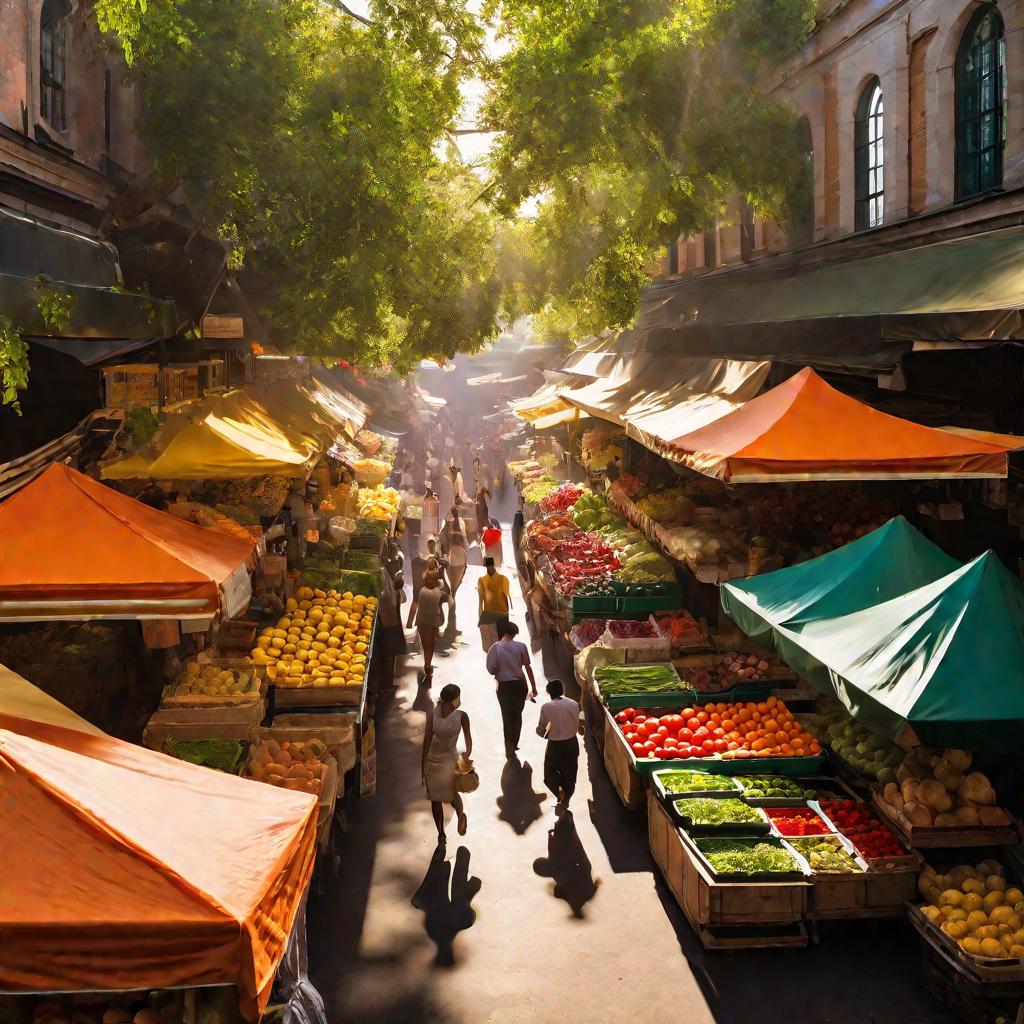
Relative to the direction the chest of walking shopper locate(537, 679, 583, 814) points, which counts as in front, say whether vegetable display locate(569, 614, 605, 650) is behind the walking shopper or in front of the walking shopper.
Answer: in front

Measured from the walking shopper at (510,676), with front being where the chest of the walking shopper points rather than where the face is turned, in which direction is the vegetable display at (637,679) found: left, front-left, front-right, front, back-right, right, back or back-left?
right

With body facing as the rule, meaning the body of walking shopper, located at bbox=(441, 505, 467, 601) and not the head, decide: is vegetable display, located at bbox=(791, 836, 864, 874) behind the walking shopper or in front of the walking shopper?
behind

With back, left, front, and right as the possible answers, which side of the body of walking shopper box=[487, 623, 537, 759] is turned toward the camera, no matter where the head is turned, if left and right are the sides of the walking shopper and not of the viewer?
back

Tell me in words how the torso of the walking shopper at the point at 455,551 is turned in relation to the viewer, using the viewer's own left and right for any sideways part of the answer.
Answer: facing away from the viewer

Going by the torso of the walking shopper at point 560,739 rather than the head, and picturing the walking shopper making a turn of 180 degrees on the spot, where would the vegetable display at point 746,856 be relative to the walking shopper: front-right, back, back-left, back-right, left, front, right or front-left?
front-left

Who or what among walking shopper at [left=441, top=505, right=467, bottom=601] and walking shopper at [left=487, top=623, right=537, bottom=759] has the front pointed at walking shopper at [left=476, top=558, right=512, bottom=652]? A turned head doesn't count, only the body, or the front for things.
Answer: walking shopper at [left=487, top=623, right=537, bottom=759]

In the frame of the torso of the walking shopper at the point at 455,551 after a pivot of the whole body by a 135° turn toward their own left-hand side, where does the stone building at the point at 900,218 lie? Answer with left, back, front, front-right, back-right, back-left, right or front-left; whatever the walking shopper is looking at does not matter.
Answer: left

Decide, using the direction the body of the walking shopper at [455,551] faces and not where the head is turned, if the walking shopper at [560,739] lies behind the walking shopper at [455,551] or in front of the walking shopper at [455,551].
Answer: behind

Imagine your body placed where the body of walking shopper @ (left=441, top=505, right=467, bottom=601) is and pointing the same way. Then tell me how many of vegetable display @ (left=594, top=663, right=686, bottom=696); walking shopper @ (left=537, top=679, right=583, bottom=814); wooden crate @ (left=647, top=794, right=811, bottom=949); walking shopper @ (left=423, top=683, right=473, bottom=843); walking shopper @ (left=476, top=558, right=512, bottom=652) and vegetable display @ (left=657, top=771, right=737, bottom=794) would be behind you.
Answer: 6

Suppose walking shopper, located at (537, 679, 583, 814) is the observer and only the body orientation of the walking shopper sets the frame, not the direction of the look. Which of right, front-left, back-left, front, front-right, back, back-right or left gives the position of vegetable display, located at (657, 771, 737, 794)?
back-right

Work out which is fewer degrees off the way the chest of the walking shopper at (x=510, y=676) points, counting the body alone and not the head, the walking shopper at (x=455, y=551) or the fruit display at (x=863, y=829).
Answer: the walking shopper

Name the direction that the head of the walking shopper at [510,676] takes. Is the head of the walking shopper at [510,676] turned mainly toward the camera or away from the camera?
away from the camera

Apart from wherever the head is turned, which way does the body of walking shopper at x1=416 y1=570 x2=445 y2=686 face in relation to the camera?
away from the camera

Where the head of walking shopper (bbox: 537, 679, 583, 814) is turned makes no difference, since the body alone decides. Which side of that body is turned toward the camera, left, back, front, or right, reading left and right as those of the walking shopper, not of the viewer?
back

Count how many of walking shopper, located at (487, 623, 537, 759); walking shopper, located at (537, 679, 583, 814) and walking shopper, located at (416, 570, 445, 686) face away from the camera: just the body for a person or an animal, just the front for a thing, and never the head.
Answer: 3

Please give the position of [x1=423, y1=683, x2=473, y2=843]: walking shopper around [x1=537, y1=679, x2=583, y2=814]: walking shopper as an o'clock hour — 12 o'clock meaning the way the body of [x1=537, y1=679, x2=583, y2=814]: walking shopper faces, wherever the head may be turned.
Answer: [x1=423, y1=683, x2=473, y2=843]: walking shopper is roughly at 8 o'clock from [x1=537, y1=679, x2=583, y2=814]: walking shopper.
